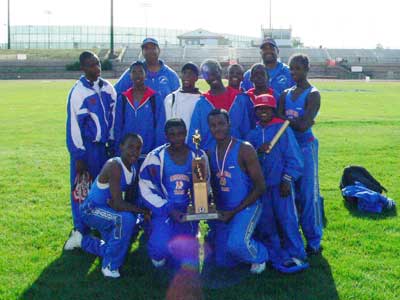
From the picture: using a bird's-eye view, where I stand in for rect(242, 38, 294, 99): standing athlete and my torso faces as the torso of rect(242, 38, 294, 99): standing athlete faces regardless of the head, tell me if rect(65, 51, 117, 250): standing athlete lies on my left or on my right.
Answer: on my right

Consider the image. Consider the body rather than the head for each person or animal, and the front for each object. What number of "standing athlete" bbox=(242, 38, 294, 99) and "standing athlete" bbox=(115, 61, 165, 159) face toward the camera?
2

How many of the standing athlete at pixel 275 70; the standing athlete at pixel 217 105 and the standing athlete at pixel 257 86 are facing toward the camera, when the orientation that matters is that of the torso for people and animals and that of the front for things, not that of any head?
3

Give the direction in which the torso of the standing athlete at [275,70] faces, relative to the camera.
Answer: toward the camera

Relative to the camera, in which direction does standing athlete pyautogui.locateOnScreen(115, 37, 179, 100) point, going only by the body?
toward the camera

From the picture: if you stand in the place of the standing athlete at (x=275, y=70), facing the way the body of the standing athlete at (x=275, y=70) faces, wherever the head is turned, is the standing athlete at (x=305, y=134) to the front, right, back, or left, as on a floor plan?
front

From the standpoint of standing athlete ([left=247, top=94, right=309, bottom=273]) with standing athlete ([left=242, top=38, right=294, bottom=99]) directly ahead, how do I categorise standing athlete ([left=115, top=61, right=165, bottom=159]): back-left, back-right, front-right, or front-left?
front-left

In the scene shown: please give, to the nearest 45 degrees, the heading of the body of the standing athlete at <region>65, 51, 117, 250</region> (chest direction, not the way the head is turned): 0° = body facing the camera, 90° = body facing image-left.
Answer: approximately 315°
